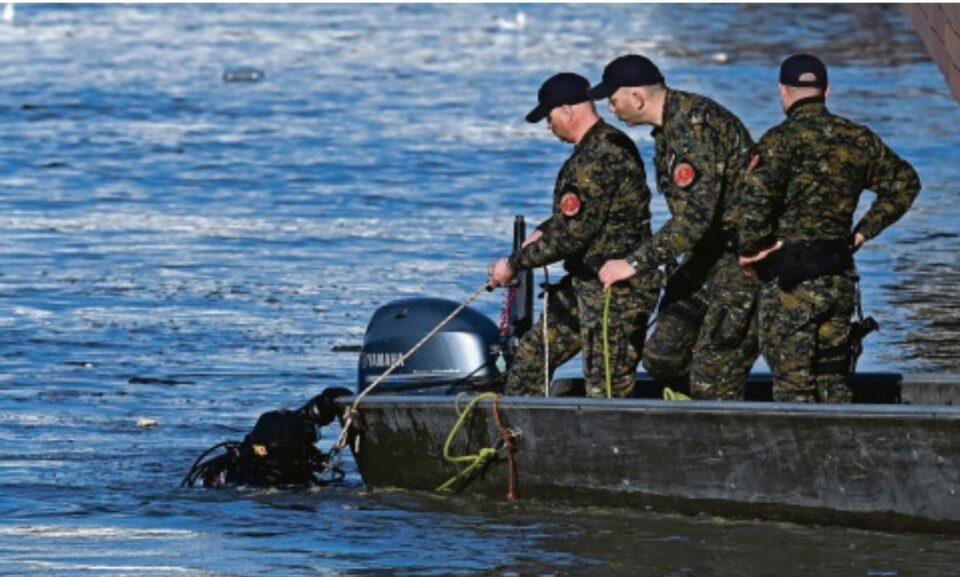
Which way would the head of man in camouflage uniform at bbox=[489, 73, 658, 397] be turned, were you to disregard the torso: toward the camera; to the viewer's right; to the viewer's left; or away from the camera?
to the viewer's left

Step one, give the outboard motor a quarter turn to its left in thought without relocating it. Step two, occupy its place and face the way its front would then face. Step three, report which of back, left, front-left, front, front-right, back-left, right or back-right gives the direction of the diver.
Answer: left

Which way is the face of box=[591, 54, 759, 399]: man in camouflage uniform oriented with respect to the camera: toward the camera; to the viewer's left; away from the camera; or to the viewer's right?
to the viewer's left

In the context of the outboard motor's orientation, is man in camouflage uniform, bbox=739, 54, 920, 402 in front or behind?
in front

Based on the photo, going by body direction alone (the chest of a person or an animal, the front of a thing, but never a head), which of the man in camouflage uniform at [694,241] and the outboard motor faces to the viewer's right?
the outboard motor

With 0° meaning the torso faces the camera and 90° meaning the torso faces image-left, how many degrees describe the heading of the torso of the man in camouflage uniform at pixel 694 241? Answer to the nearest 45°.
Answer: approximately 90°

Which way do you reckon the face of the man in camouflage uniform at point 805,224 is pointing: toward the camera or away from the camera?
away from the camera

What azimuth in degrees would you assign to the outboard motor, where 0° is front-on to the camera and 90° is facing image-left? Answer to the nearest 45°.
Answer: approximately 270°

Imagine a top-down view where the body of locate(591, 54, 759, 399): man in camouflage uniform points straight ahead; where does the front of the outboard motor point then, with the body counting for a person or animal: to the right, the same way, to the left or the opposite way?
the opposite way

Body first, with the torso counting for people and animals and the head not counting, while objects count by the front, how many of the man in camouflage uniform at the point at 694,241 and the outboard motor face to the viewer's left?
1

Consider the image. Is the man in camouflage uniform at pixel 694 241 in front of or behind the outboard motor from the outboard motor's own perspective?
in front

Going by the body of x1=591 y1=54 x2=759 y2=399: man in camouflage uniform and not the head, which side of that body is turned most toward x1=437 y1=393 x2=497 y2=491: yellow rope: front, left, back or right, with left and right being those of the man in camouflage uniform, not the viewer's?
front
